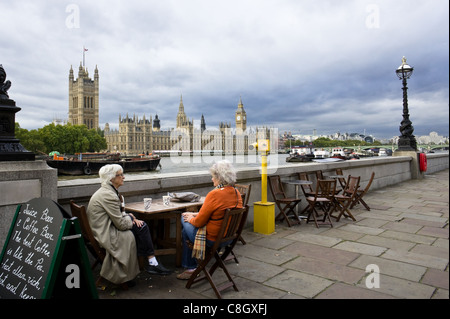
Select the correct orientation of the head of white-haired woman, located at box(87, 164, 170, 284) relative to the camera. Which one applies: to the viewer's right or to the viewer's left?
to the viewer's right

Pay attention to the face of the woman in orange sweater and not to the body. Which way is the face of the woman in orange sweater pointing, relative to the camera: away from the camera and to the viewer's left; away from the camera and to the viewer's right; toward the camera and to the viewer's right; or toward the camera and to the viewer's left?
away from the camera and to the viewer's left

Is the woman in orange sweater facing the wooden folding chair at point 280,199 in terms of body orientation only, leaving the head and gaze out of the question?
no

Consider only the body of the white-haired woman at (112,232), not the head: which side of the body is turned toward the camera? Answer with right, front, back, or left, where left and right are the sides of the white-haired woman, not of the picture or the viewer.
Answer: right

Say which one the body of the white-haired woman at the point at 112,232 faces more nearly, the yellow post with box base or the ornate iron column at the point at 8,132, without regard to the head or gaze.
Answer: the yellow post with box base

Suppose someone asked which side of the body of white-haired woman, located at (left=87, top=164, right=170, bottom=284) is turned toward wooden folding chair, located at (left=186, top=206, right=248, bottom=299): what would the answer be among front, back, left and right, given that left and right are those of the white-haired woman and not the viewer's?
front

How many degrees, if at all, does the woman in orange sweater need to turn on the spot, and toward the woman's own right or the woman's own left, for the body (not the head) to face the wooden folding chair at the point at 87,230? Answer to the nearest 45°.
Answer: approximately 45° to the woman's own left

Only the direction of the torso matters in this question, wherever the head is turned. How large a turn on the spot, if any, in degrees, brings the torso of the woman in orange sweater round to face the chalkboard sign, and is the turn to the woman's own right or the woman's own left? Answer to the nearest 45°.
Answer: approximately 90° to the woman's own left

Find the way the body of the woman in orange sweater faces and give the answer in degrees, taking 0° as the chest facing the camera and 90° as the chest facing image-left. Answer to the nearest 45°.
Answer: approximately 135°

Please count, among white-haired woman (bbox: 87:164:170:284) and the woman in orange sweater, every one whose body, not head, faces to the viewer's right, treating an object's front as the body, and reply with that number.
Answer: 1

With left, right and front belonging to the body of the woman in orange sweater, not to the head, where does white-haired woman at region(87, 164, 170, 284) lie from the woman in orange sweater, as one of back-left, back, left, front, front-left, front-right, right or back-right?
front-left

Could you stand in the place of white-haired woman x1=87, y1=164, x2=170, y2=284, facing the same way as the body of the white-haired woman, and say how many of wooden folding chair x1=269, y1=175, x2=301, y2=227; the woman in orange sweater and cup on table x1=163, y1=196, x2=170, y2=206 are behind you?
0

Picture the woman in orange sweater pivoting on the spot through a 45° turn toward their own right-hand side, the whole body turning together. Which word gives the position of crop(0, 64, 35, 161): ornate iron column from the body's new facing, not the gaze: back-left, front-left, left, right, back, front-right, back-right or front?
left

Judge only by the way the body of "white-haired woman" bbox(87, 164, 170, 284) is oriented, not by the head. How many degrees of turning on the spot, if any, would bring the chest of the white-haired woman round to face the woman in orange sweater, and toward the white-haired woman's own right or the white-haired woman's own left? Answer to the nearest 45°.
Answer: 0° — they already face them

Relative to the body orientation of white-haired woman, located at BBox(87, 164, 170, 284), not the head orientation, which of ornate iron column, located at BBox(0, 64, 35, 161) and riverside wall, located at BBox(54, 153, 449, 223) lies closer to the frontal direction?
the riverside wall
